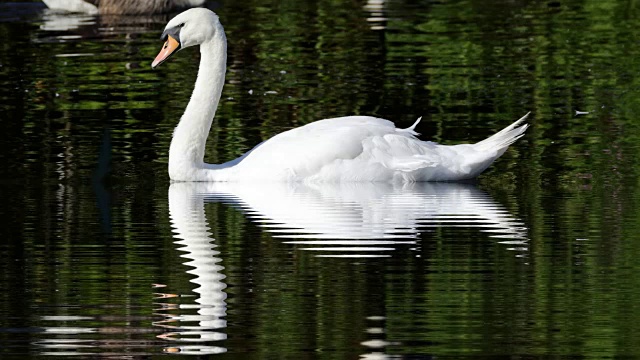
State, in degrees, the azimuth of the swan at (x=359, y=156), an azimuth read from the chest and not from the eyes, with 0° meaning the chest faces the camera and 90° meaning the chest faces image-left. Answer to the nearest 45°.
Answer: approximately 90°

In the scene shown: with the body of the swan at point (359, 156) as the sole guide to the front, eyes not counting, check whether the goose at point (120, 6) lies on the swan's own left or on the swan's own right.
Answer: on the swan's own right
